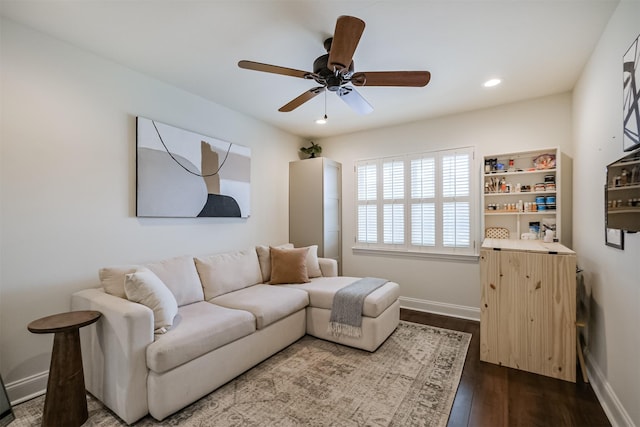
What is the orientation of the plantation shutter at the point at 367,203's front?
toward the camera

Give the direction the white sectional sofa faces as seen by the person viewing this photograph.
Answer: facing the viewer and to the right of the viewer

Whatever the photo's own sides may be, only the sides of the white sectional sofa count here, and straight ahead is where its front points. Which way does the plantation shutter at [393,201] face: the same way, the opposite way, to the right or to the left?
to the right

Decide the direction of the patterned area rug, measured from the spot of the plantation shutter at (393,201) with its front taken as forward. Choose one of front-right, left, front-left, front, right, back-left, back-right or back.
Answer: front

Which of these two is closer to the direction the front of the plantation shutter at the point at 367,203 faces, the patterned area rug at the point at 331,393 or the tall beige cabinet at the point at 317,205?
the patterned area rug

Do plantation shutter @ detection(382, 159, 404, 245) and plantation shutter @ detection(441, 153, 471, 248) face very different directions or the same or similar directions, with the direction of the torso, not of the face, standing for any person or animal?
same or similar directions

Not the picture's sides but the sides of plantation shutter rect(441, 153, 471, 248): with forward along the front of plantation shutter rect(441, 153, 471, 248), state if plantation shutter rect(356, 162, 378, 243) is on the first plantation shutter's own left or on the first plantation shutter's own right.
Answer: on the first plantation shutter's own right

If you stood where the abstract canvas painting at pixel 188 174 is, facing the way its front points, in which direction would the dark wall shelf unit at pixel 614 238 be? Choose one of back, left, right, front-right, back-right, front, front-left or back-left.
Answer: front

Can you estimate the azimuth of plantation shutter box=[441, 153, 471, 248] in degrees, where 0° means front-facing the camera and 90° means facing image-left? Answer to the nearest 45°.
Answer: approximately 0°

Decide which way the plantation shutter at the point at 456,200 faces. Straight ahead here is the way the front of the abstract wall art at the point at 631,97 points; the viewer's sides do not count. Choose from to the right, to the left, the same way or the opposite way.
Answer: to the left

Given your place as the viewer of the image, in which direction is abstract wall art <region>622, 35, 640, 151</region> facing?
facing to the left of the viewer
